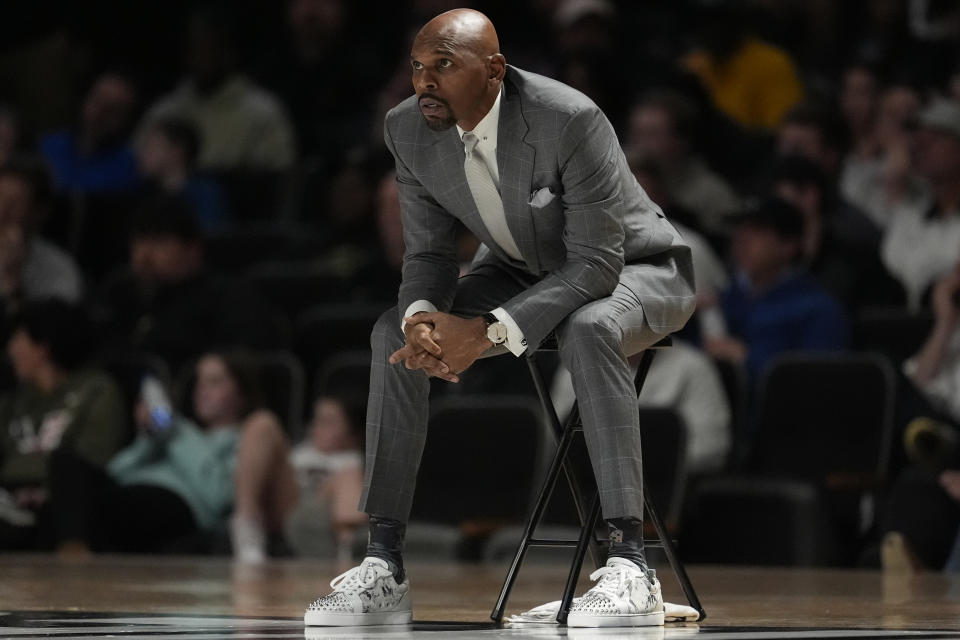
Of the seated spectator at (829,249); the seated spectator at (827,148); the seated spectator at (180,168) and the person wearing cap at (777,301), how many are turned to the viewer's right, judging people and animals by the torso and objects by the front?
0

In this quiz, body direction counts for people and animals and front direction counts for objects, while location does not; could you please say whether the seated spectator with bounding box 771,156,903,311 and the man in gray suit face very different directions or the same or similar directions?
same or similar directions

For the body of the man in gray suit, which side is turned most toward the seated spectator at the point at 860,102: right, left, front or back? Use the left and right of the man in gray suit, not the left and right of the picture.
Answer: back

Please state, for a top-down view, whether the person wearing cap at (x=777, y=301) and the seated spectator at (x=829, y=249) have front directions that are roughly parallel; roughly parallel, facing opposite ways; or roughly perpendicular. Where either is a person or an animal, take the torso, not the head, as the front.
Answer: roughly parallel

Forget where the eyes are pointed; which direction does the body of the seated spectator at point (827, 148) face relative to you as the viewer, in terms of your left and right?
facing the viewer and to the left of the viewer

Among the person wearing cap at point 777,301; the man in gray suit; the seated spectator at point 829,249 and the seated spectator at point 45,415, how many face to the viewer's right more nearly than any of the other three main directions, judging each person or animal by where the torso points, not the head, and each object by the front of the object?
0

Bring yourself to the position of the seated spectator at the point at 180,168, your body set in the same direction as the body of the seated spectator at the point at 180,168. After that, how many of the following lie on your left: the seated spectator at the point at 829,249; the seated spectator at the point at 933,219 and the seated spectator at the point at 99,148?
2

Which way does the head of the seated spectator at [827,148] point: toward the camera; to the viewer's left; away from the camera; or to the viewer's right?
toward the camera

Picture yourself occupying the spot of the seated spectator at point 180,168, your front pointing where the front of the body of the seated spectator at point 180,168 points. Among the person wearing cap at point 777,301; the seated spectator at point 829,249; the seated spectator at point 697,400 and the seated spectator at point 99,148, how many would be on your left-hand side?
3

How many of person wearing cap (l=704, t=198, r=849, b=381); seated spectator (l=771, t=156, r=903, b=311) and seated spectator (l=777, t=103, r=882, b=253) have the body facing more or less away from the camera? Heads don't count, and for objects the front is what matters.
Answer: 0

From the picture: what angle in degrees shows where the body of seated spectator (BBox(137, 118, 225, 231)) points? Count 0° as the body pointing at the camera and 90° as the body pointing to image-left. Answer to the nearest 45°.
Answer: approximately 45°

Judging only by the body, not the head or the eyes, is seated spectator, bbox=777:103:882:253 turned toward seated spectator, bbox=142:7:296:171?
no

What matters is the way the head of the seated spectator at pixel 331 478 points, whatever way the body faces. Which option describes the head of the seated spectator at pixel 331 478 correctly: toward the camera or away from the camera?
toward the camera

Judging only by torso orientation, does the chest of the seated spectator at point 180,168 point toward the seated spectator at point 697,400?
no

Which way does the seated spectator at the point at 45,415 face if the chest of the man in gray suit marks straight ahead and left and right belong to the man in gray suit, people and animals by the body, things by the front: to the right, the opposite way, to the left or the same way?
the same way

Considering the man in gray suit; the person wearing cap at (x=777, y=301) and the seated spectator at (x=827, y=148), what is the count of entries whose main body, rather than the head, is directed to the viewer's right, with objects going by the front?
0
